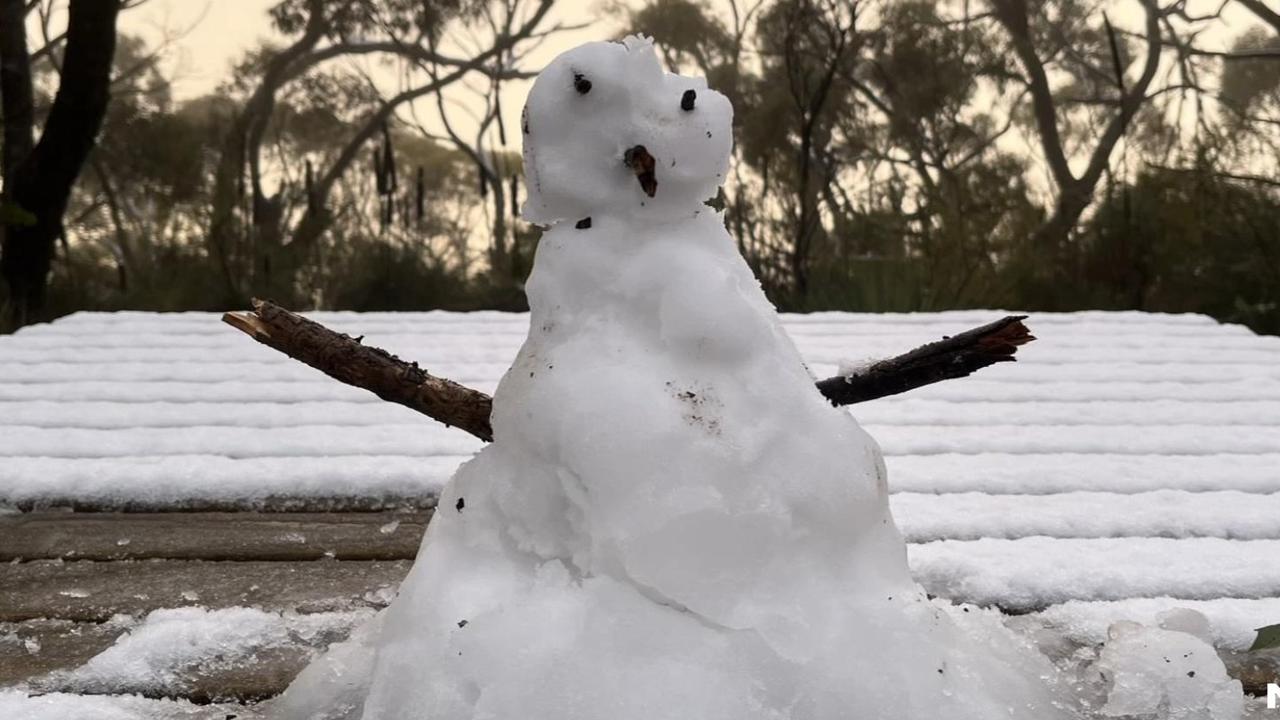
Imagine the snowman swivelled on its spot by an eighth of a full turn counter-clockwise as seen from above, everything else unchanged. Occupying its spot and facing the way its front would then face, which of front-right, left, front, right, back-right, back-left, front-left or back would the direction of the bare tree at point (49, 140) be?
back

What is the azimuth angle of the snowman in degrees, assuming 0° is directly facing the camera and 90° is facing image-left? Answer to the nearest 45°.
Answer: approximately 0°
